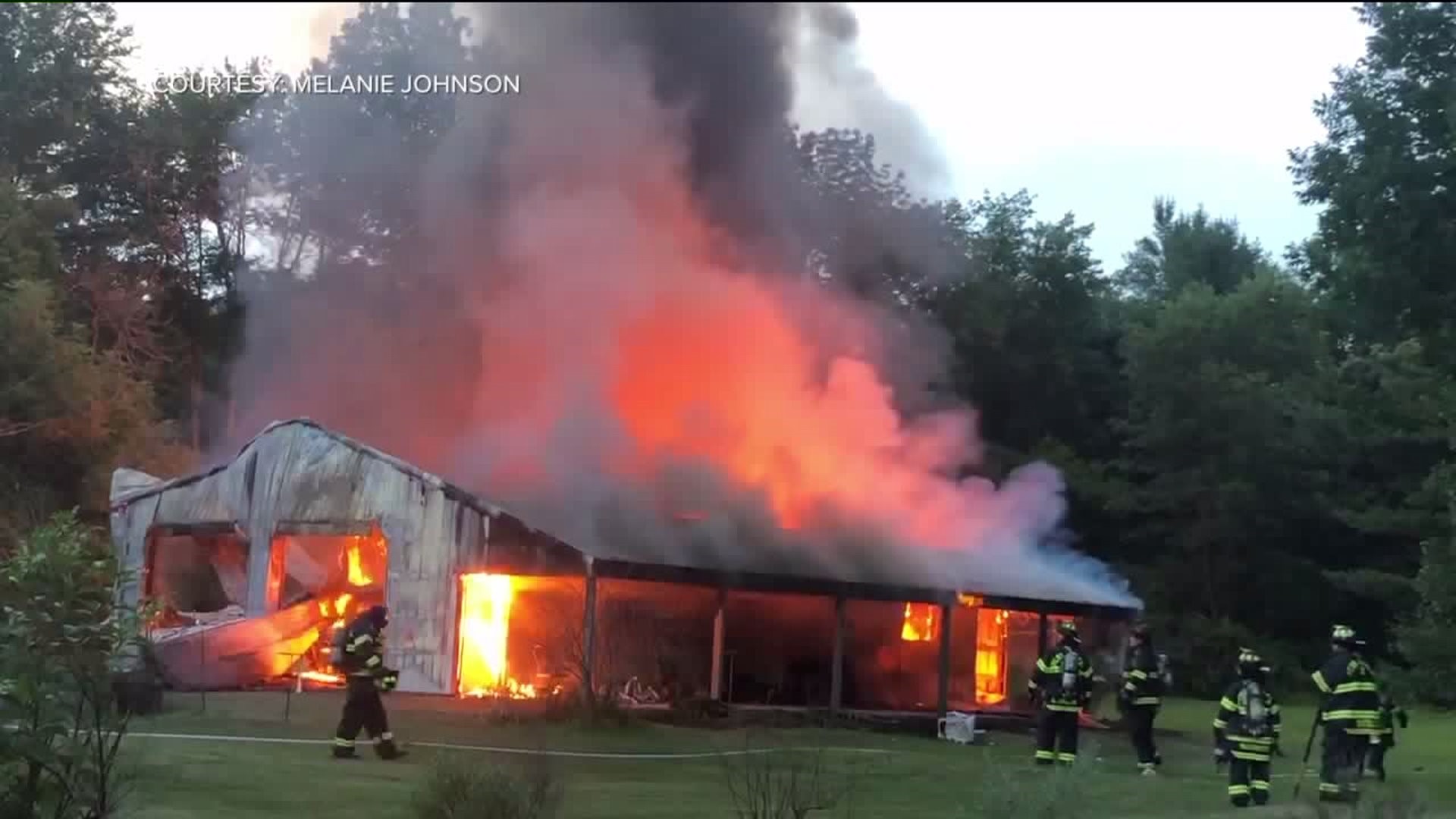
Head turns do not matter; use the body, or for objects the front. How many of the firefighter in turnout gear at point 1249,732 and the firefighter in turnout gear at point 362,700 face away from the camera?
1

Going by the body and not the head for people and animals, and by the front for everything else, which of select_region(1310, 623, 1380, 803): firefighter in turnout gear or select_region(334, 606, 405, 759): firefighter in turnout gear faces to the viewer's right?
select_region(334, 606, 405, 759): firefighter in turnout gear

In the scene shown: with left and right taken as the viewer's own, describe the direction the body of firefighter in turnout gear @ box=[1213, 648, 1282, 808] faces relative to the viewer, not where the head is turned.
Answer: facing away from the viewer

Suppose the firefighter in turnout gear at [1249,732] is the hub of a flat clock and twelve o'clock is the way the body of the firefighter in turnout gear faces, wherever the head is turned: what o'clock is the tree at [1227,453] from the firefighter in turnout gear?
The tree is roughly at 12 o'clock from the firefighter in turnout gear.

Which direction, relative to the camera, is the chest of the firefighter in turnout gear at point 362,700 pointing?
to the viewer's right

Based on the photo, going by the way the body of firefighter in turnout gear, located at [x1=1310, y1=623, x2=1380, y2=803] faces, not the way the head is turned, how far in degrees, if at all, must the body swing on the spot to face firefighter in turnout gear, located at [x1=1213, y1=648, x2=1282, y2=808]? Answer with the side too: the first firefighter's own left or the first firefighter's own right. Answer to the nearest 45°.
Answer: approximately 90° to the first firefighter's own left

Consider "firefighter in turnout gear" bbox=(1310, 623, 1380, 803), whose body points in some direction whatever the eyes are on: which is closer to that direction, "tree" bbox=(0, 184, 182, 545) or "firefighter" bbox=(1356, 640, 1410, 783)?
the tree

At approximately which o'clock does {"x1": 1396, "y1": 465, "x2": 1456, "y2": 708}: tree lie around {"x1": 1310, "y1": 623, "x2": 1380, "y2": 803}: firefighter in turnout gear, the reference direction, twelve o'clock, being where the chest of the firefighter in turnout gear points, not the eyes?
The tree is roughly at 2 o'clock from the firefighter in turnout gear.

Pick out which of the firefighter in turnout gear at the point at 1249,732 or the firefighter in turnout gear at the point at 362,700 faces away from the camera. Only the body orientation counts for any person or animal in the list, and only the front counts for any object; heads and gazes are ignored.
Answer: the firefighter in turnout gear at the point at 1249,732
